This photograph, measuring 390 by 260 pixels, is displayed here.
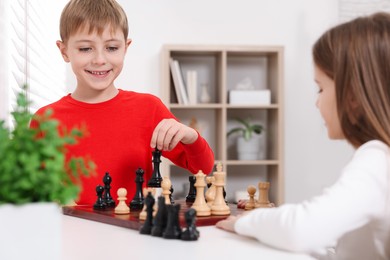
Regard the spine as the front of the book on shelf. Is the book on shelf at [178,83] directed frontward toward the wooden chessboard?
yes

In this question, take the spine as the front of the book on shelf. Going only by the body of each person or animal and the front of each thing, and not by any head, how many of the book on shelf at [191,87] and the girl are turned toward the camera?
1

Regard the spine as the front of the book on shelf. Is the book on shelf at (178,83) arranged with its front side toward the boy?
yes

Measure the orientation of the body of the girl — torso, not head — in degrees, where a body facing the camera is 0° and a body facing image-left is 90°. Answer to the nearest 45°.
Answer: approximately 135°

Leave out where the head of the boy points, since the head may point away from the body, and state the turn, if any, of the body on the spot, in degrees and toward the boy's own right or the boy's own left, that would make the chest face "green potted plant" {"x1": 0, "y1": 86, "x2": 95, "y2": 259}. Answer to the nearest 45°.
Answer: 0° — they already face it

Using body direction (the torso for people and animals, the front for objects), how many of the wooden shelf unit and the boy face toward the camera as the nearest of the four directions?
2

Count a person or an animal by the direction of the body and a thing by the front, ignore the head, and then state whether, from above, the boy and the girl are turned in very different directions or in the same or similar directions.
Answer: very different directions
